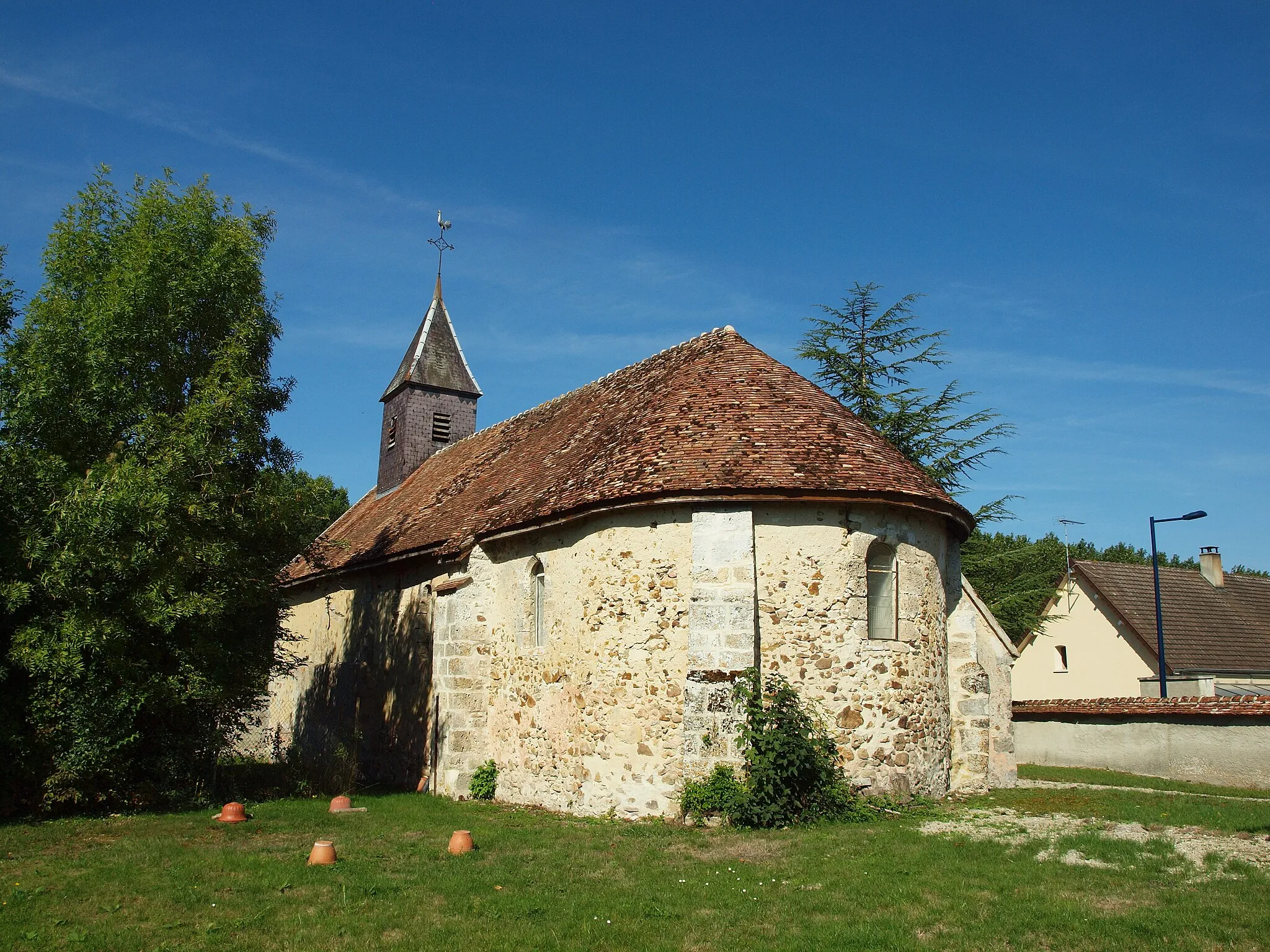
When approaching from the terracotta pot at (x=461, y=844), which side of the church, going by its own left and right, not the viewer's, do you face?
left

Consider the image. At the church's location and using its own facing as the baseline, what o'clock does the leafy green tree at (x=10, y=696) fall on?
The leafy green tree is roughly at 10 o'clock from the church.

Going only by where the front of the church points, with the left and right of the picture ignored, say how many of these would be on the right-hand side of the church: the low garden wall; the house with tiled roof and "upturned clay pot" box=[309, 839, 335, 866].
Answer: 2

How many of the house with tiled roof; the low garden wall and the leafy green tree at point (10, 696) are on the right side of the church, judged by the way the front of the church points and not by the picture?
2

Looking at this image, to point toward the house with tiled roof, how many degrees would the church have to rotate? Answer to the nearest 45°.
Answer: approximately 90° to its right

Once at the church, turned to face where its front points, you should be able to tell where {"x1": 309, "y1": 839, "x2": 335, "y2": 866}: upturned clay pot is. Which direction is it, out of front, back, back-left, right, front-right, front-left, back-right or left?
left

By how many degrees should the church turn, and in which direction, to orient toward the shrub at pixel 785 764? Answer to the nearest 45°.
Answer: approximately 180°

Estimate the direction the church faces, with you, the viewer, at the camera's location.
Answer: facing away from the viewer and to the left of the viewer

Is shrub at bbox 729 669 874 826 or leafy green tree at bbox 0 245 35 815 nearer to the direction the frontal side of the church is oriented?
the leafy green tree

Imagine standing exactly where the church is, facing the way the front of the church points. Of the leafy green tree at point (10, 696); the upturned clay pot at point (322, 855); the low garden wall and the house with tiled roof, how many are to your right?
2

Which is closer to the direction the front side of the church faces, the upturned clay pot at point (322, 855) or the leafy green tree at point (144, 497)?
the leafy green tree
